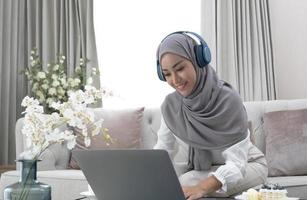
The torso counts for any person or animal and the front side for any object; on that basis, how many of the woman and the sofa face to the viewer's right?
0

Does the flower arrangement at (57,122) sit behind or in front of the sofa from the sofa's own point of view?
in front

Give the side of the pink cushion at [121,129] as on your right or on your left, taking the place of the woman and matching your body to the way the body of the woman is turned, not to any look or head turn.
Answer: on your right

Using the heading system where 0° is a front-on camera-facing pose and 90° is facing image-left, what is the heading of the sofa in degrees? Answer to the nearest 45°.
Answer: approximately 0°
